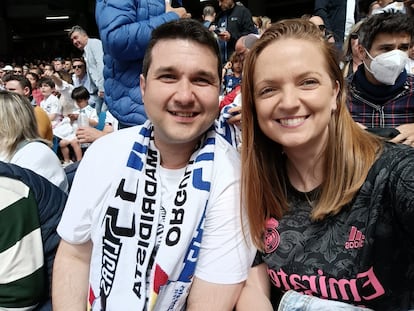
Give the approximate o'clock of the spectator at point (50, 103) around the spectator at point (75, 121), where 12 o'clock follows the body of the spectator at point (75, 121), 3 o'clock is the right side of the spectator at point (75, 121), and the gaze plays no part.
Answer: the spectator at point (50, 103) is roughly at 4 o'clock from the spectator at point (75, 121).

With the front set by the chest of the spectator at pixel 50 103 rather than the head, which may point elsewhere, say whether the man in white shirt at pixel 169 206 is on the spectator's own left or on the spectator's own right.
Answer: on the spectator's own left

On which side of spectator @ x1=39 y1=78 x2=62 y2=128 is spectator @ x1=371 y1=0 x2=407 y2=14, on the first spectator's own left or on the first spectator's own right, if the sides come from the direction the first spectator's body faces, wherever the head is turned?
on the first spectator's own left

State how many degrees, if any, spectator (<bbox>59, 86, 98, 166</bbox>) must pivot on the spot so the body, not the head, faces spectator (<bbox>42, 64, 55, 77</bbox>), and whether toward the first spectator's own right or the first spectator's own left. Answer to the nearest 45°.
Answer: approximately 135° to the first spectator's own right

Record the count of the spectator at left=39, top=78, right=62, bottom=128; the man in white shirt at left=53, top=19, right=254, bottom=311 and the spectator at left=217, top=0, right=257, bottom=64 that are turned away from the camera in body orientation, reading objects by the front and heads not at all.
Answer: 0

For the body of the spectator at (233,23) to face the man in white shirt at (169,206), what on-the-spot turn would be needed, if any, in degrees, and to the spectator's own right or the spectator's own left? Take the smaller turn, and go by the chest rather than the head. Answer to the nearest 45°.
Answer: approximately 45° to the spectator's own left

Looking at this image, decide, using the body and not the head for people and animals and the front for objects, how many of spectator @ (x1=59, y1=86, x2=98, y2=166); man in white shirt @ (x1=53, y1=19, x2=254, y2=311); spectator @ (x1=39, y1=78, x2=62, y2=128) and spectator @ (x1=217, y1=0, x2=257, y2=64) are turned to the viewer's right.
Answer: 0

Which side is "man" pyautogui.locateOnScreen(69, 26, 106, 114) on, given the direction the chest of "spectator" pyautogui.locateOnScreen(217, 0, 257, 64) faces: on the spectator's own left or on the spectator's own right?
on the spectator's own right

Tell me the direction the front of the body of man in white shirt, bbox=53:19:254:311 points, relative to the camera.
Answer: toward the camera

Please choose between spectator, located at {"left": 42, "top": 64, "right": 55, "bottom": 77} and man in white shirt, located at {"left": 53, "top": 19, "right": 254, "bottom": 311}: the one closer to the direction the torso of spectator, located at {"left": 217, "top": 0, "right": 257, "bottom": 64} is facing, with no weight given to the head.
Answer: the man in white shirt

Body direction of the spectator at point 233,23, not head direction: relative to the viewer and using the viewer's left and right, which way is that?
facing the viewer and to the left of the viewer

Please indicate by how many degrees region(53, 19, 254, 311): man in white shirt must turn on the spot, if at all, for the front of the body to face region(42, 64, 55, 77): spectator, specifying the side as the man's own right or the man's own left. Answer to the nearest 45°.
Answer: approximately 180°

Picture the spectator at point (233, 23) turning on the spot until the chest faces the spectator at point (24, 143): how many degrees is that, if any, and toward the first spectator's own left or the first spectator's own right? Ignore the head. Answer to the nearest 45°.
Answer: approximately 45° to the first spectator's own left

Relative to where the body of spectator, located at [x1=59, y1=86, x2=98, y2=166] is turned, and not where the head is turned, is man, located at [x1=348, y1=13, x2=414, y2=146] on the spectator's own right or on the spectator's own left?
on the spectator's own left

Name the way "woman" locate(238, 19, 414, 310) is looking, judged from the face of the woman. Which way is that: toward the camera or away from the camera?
toward the camera
